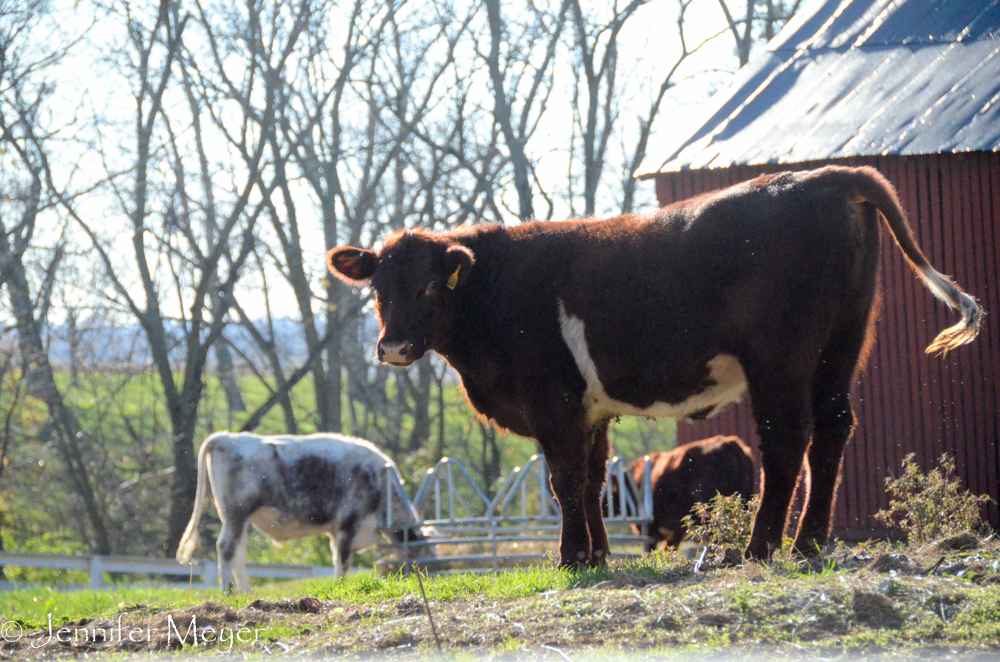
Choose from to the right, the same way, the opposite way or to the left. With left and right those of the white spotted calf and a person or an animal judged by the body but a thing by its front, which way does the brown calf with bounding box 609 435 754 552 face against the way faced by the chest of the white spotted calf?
the opposite way

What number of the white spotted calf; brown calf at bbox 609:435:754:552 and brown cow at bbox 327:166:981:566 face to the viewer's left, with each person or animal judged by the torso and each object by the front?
2

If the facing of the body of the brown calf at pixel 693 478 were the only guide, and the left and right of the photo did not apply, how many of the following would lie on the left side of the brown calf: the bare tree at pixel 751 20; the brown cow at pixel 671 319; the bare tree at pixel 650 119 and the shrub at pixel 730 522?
2

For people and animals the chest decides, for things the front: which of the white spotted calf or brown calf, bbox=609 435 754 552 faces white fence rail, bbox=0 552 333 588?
the brown calf

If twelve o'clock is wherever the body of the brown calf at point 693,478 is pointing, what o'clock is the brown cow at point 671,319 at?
The brown cow is roughly at 9 o'clock from the brown calf.

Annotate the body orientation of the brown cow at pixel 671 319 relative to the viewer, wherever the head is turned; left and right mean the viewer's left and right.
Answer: facing to the left of the viewer

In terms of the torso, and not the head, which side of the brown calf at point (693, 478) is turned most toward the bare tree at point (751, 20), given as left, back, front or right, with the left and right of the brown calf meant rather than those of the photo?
right

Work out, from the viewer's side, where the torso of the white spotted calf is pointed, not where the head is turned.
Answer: to the viewer's right

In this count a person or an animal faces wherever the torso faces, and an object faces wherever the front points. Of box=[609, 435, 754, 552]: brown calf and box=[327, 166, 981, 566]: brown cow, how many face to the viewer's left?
2

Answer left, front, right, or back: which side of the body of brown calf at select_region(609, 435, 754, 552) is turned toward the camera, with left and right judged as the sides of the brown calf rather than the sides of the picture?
left

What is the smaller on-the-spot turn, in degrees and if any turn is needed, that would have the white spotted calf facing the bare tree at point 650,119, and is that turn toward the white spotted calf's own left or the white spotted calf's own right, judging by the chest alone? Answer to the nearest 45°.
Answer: approximately 45° to the white spotted calf's own left
